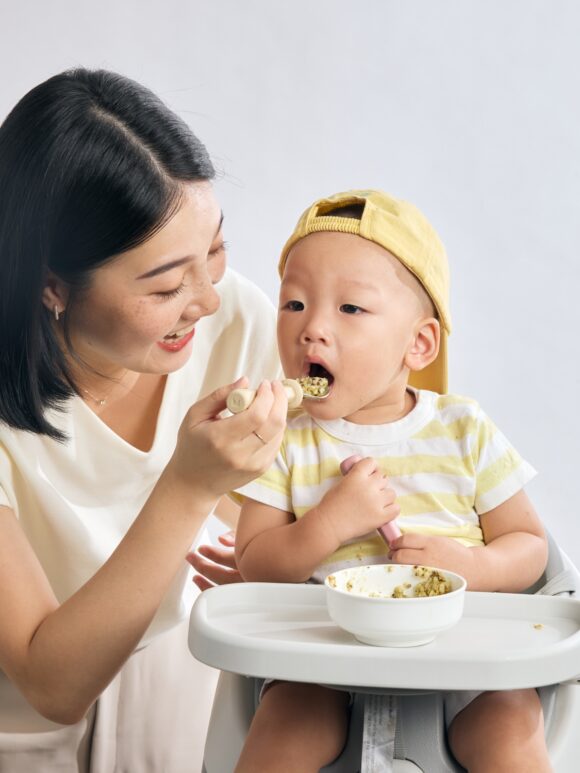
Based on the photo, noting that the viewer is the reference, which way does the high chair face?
facing the viewer

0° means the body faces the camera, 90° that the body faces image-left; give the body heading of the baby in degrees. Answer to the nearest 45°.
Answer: approximately 0°

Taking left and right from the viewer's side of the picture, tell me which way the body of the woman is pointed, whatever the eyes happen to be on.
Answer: facing the viewer and to the right of the viewer

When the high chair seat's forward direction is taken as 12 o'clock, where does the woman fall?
The woman is roughly at 4 o'clock from the high chair seat.

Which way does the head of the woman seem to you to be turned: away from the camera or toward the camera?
toward the camera

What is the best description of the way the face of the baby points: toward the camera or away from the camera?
toward the camera
